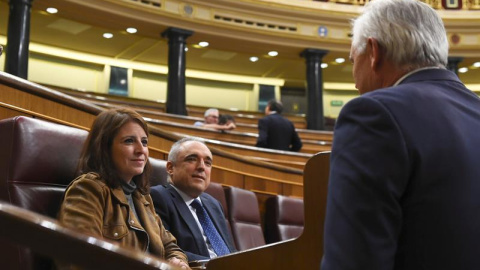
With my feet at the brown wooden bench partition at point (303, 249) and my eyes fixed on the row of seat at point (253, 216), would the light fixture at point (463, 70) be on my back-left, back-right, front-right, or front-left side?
front-right

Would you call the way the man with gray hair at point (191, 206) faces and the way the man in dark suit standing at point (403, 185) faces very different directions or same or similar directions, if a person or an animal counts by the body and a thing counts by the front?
very different directions

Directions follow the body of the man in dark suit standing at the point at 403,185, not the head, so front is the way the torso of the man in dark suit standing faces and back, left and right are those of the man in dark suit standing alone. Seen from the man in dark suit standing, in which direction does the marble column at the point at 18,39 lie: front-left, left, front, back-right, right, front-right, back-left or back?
front

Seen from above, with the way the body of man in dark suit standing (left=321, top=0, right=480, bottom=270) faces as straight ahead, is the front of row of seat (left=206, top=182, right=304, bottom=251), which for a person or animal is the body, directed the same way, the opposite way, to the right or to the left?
the opposite way

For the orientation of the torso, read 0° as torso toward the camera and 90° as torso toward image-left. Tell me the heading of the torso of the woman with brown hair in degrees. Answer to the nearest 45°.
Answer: approximately 315°

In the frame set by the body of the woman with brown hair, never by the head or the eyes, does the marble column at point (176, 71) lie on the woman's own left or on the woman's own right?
on the woman's own left

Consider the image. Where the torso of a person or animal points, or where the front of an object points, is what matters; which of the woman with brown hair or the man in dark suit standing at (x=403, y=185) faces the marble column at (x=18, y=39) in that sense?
the man in dark suit standing

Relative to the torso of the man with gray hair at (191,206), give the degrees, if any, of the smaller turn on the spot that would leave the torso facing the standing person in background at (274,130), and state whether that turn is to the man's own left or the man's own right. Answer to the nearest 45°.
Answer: approximately 135° to the man's own left

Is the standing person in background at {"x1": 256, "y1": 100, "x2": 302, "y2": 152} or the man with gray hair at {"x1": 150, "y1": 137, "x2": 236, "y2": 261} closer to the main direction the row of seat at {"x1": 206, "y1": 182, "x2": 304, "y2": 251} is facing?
the man with gray hair

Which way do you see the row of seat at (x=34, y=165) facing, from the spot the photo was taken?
facing the viewer and to the right of the viewer

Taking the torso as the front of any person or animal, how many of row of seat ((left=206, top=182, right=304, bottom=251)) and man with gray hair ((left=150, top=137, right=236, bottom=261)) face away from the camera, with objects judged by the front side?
0

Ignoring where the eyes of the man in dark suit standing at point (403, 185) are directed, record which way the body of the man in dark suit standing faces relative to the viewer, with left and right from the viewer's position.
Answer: facing away from the viewer and to the left of the viewer

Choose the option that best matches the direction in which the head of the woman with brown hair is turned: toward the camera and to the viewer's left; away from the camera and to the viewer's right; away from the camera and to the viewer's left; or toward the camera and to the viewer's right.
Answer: toward the camera and to the viewer's right

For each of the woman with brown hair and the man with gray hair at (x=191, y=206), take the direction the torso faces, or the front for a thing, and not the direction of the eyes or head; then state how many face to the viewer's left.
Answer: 0

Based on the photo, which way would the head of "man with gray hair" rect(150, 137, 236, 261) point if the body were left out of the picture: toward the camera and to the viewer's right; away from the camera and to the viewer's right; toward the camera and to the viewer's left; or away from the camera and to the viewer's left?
toward the camera and to the viewer's right

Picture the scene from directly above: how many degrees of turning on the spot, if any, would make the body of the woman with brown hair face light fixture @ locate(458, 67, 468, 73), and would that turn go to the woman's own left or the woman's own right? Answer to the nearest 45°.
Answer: approximately 90° to the woman's own left

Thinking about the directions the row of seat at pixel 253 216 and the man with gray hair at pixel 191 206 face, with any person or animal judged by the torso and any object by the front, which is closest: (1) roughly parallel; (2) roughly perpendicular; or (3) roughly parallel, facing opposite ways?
roughly parallel
